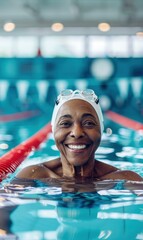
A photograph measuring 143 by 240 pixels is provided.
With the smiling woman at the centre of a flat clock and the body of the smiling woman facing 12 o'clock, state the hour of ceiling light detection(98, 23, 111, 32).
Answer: The ceiling light is roughly at 6 o'clock from the smiling woman.

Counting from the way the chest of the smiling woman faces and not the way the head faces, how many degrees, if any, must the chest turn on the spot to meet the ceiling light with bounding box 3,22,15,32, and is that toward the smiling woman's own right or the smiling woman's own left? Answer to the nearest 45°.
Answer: approximately 180°

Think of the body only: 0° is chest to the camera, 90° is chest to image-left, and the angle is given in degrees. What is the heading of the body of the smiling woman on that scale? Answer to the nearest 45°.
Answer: approximately 0°

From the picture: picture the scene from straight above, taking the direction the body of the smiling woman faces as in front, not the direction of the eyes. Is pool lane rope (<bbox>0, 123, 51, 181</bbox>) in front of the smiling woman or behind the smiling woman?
behind

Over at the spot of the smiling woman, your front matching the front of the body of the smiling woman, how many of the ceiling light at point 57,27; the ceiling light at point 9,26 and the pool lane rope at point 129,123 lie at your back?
3

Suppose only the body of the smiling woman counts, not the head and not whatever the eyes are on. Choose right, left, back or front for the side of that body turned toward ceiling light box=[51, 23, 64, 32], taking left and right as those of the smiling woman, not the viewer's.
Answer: back

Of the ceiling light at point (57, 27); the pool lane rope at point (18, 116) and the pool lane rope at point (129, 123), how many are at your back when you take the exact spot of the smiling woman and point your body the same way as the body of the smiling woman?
3

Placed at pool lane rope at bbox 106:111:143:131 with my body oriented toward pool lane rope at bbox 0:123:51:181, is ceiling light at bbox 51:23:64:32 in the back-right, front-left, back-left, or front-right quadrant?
back-right
